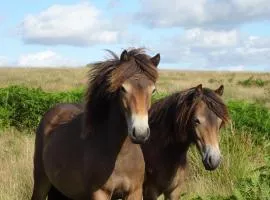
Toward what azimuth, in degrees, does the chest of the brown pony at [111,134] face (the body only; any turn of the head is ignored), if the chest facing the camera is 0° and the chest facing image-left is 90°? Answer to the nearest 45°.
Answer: approximately 315°

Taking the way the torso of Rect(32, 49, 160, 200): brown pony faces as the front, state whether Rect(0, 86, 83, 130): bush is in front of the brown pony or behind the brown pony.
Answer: behind

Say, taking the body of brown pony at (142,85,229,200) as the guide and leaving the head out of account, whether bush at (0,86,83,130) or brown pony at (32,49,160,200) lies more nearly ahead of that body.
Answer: the brown pony

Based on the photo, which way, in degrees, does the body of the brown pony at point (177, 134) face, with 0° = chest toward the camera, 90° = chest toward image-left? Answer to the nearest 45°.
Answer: approximately 315°

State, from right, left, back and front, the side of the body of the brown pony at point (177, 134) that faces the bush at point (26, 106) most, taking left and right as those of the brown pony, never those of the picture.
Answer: back
